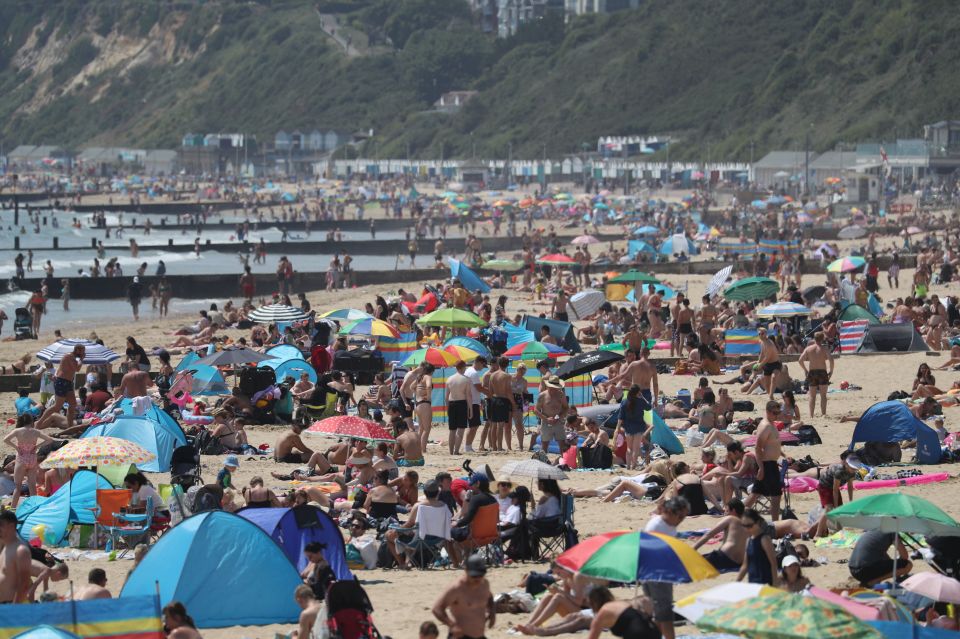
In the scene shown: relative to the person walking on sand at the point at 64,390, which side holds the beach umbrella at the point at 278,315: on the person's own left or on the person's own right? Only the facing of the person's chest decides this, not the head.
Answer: on the person's own left

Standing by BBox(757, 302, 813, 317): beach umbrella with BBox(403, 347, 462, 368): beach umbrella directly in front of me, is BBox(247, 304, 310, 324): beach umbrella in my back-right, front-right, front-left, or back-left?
front-right

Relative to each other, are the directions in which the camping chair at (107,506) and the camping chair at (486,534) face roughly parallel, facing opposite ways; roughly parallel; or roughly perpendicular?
roughly parallel

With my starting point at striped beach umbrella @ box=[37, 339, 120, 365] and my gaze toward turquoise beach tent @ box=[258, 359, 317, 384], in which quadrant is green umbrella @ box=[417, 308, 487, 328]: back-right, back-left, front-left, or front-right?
front-left
